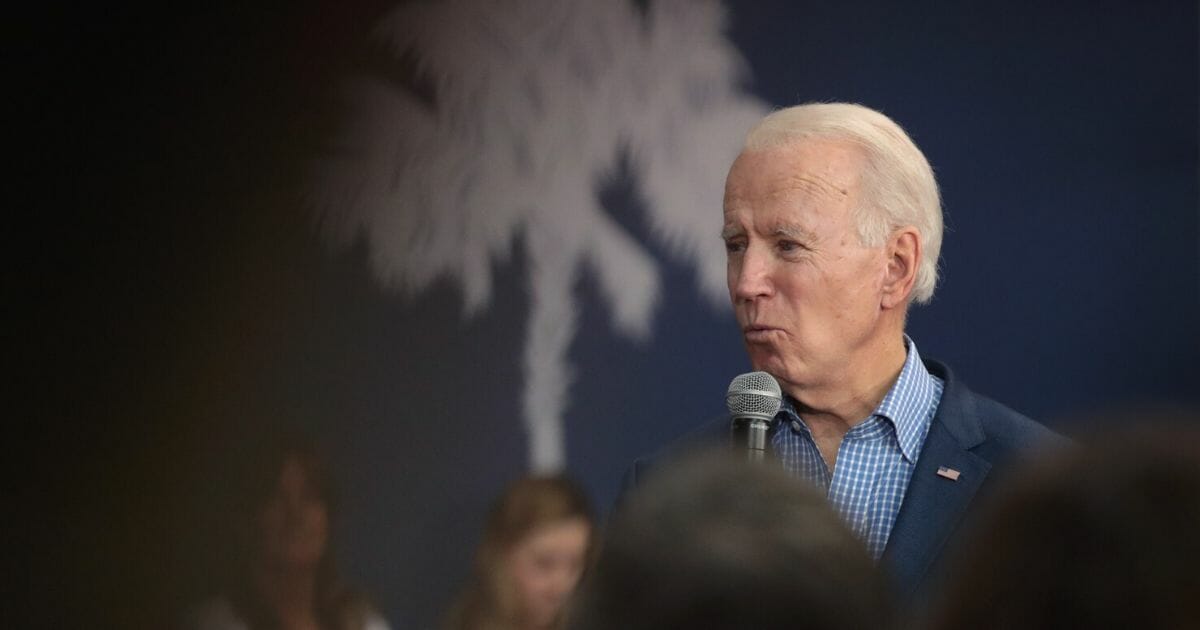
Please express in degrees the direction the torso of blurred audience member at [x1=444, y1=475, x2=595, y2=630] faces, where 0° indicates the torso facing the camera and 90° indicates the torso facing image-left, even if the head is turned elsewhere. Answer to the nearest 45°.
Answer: approximately 315°

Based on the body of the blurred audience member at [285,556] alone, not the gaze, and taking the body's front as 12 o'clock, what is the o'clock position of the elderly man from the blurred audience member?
The elderly man is roughly at 11 o'clock from the blurred audience member.

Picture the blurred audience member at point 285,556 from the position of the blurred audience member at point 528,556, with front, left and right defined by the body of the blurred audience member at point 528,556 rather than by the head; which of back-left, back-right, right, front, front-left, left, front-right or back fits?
back-right

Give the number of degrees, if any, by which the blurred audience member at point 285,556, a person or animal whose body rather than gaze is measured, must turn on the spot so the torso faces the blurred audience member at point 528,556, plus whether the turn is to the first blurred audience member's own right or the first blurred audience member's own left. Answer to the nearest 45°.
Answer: approximately 90° to the first blurred audience member's own left

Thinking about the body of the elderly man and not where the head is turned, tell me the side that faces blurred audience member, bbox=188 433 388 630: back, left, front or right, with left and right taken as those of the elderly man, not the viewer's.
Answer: right

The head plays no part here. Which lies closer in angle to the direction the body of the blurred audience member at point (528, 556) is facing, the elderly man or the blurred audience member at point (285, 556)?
the elderly man

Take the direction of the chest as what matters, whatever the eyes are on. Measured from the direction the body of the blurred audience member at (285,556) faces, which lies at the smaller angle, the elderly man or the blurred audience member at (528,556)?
the elderly man
